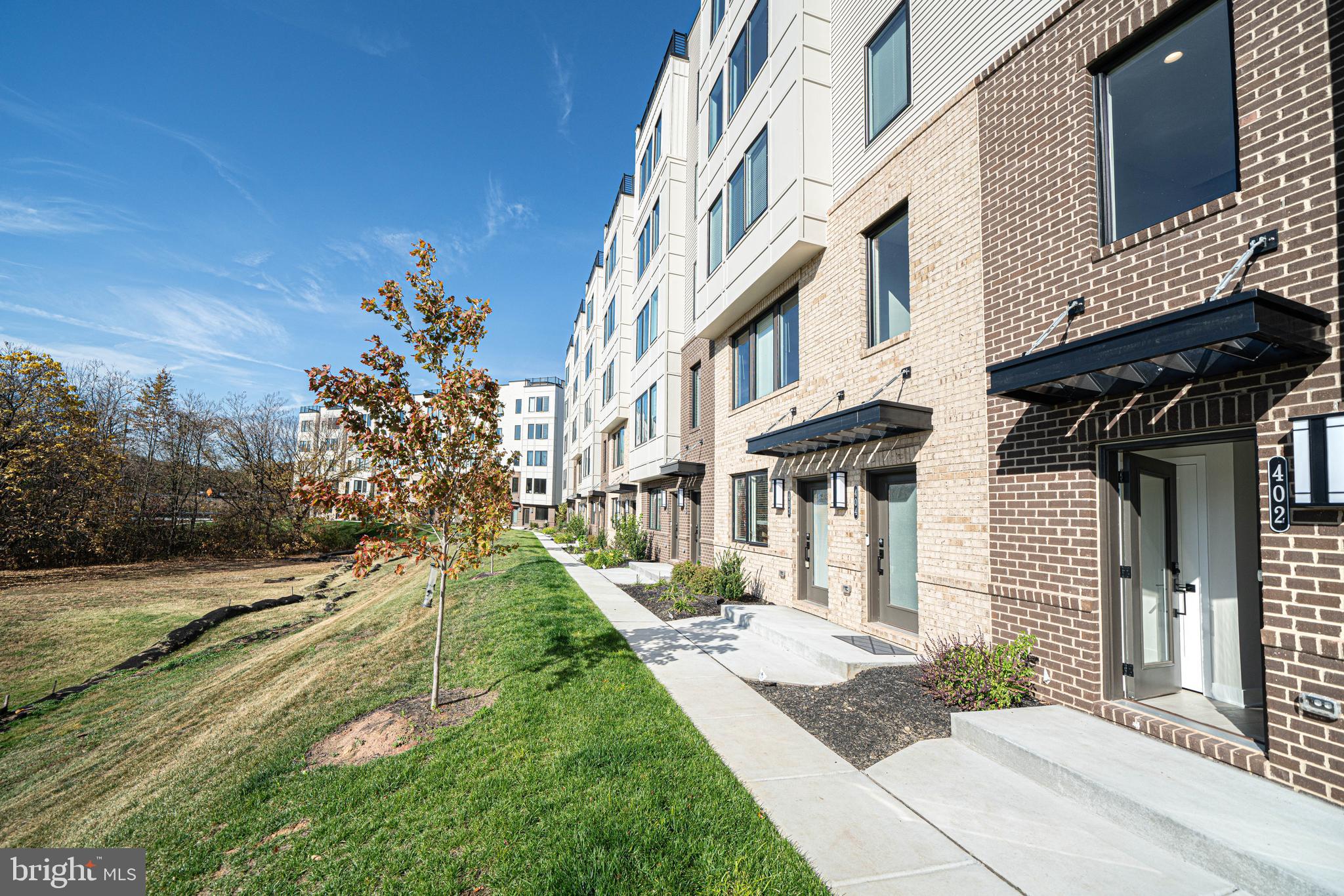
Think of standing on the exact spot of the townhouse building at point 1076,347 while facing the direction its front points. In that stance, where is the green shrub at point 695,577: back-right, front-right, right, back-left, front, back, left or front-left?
right

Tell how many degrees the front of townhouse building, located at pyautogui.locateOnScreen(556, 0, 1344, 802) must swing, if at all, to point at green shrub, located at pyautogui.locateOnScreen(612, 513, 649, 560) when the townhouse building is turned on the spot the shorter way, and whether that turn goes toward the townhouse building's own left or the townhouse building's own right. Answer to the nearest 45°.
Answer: approximately 90° to the townhouse building's own right

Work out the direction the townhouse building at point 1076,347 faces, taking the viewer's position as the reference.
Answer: facing the viewer and to the left of the viewer

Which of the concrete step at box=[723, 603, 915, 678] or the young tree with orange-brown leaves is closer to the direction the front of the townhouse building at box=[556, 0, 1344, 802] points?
the young tree with orange-brown leaves

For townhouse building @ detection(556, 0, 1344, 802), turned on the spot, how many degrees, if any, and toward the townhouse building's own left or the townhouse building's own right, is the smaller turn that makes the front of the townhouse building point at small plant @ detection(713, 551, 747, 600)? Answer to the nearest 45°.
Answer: approximately 90° to the townhouse building's own right

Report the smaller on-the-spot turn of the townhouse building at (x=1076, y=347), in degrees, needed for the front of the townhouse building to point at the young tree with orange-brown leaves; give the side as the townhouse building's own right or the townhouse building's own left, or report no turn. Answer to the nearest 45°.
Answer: approximately 45° to the townhouse building's own right
